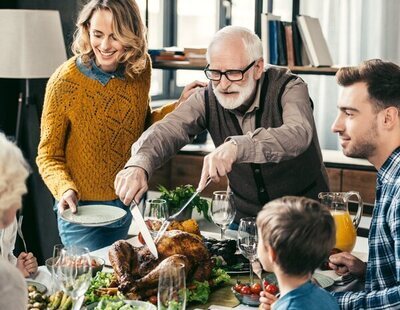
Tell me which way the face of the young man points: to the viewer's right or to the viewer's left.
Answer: to the viewer's left

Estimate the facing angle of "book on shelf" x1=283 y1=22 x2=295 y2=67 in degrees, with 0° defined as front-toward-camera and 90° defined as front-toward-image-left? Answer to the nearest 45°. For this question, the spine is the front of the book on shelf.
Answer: approximately 0°

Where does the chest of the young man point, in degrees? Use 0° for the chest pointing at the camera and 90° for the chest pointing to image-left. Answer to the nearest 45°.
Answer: approximately 90°

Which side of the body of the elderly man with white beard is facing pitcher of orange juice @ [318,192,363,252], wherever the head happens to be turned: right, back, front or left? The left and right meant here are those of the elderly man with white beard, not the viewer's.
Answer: left

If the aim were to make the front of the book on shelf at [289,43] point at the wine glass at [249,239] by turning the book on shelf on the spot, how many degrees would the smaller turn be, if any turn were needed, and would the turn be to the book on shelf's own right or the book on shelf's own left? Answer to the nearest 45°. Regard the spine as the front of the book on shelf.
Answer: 0° — it already faces it

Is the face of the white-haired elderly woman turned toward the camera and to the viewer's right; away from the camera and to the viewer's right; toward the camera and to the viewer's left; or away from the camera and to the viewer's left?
away from the camera and to the viewer's right

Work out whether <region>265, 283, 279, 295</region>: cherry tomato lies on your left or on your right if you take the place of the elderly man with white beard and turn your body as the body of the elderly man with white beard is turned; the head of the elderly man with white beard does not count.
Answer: on your left

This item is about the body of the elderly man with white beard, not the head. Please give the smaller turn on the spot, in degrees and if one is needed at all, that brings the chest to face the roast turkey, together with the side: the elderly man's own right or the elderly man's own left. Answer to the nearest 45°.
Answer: approximately 45° to the elderly man's own left
